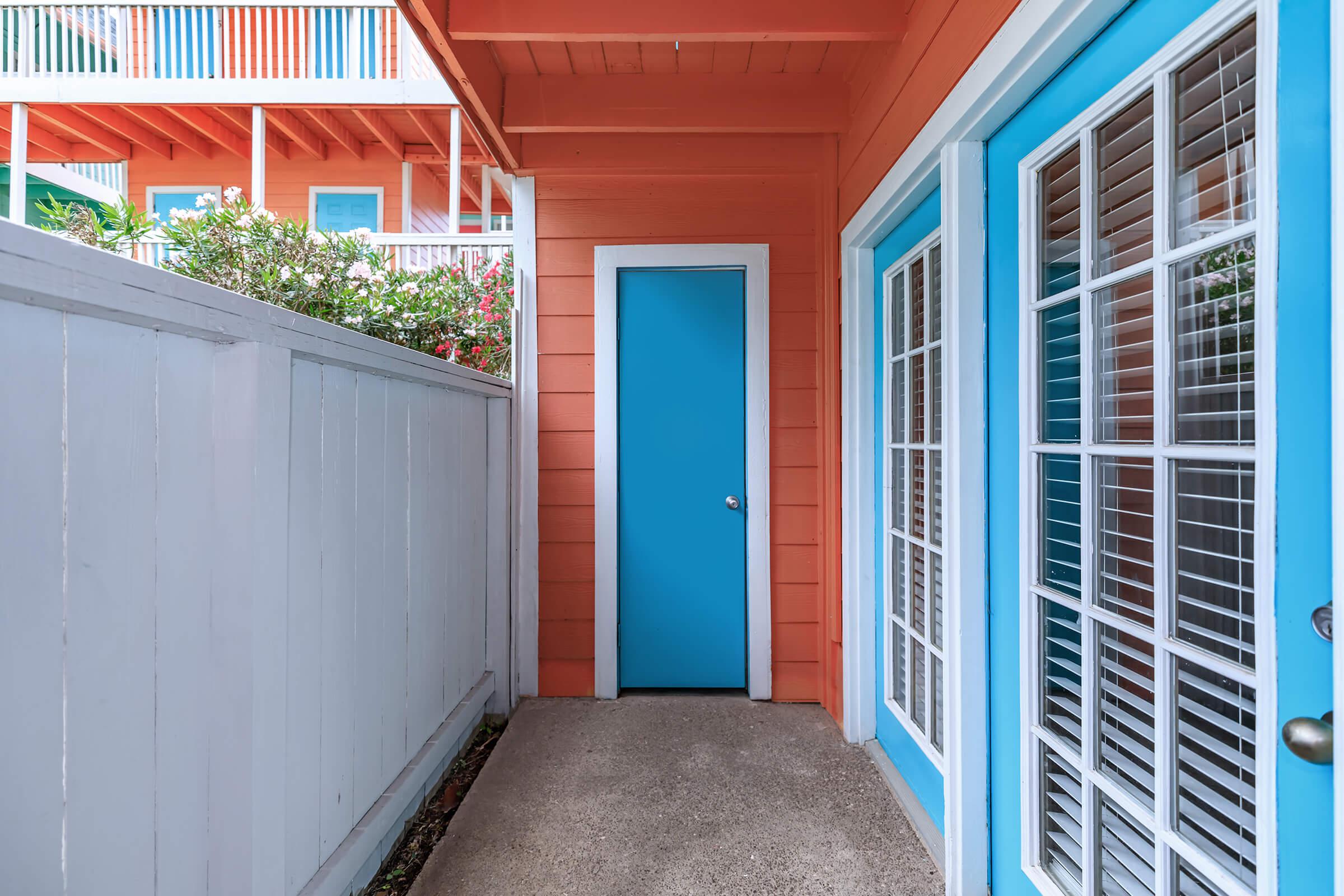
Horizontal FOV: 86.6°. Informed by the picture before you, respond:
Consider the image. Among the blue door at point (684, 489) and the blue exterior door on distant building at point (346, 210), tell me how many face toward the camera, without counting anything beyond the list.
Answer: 2

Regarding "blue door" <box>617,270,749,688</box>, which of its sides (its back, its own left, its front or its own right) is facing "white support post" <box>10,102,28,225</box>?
right

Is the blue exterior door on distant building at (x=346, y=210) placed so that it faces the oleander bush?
yes

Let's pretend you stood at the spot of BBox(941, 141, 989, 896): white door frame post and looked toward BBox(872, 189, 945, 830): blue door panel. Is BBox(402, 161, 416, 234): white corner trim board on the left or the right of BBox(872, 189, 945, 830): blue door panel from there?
left

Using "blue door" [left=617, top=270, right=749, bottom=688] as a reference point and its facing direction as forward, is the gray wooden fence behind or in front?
in front

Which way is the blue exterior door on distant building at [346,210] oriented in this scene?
toward the camera

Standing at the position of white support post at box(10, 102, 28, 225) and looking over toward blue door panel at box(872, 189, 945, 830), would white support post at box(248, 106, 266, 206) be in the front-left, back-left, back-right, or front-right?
front-left

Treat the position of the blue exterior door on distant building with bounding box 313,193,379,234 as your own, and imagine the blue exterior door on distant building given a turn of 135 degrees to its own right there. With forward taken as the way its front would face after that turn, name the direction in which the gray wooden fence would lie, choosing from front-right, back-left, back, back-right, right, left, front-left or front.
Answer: back-left

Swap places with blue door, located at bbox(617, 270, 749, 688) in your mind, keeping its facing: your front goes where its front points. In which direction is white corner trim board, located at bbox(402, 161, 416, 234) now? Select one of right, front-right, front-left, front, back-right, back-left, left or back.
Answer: back-right

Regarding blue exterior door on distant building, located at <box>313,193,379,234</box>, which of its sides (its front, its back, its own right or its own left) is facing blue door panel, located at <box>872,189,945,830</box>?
front

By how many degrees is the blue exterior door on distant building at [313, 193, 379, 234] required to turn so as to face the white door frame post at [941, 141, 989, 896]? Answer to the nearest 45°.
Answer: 0° — it already faces it

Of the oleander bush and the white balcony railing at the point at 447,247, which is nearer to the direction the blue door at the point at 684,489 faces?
the oleander bush

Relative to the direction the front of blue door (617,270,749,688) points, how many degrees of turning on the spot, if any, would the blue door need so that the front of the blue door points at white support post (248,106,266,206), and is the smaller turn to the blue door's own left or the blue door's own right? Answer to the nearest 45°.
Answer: approximately 135° to the blue door's own right

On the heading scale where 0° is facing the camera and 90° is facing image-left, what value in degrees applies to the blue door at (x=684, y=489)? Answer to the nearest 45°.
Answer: approximately 0°

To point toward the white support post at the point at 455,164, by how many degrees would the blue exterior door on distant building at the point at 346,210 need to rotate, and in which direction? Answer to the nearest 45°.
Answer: approximately 45° to its left

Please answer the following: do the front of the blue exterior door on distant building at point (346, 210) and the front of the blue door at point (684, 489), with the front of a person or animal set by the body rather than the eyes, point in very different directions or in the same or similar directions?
same or similar directions
